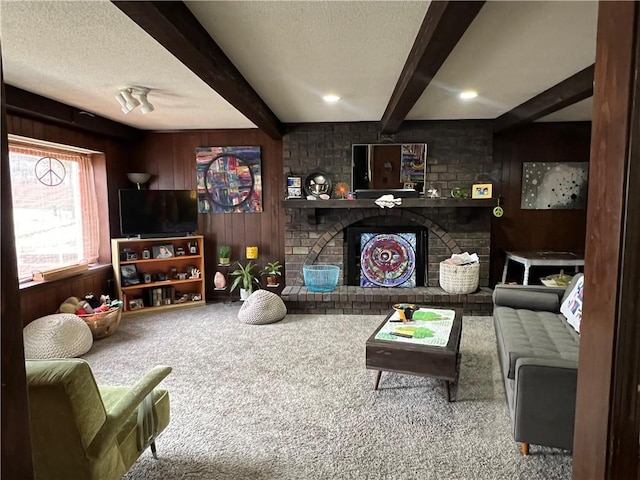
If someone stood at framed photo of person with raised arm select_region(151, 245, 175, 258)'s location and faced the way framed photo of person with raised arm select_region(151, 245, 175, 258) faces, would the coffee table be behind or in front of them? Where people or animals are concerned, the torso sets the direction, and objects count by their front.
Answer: in front

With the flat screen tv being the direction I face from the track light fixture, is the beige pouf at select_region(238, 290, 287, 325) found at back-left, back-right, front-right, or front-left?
front-right

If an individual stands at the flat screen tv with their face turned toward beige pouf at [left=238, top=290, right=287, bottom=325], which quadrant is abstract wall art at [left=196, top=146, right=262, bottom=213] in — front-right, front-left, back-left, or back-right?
front-left

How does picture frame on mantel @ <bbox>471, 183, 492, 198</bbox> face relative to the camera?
toward the camera

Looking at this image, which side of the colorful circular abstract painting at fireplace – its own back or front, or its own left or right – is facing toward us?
front

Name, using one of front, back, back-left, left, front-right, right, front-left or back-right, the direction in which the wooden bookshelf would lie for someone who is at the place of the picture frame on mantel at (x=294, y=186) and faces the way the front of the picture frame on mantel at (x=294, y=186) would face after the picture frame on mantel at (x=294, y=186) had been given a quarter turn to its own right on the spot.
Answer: front

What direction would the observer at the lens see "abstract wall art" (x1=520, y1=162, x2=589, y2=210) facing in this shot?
facing the viewer

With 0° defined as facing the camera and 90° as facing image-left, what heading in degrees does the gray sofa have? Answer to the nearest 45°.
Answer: approximately 90°

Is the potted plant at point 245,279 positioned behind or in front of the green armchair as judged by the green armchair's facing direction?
in front

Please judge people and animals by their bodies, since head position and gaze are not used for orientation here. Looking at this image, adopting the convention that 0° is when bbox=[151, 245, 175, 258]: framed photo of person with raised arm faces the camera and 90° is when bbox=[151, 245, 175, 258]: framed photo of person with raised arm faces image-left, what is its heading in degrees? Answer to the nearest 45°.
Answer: approximately 0°

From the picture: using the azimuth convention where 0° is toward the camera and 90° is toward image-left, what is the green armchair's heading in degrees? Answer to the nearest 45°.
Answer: approximately 225°
